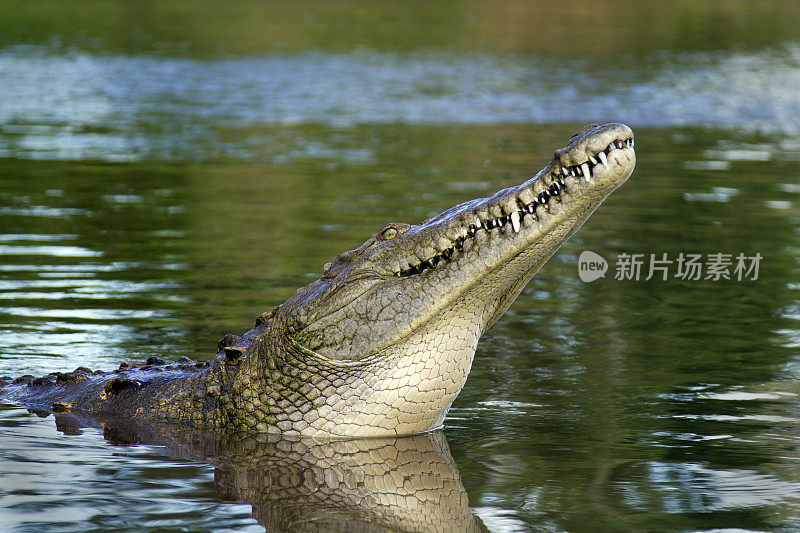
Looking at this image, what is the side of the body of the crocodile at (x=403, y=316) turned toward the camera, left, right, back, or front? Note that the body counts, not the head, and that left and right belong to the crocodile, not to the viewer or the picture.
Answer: right
